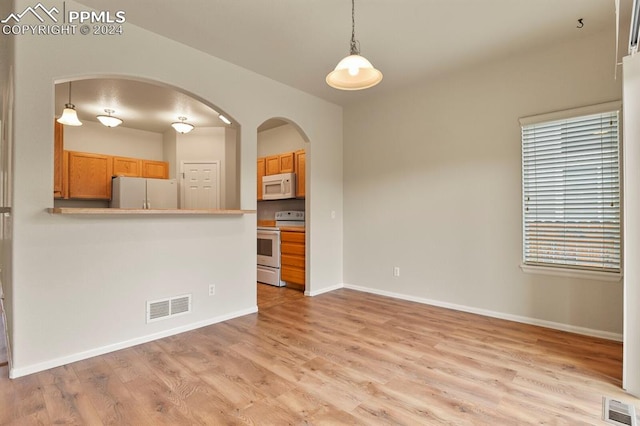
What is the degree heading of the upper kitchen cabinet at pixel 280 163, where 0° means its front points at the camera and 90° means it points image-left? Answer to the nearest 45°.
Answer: approximately 45°

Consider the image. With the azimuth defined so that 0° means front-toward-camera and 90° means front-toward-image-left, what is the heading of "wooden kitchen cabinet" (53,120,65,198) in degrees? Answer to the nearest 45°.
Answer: approximately 270°

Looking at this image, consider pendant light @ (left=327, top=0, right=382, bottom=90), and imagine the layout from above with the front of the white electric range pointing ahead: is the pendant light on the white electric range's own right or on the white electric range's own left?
on the white electric range's own left

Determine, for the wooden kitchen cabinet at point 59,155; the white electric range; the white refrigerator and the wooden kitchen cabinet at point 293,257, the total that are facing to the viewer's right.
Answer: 1

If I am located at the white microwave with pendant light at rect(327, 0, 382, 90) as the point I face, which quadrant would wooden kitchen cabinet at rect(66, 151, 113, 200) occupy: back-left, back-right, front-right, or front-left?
back-right

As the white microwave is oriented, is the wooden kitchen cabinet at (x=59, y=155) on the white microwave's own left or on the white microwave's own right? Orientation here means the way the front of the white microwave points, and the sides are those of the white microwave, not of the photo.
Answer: on the white microwave's own right

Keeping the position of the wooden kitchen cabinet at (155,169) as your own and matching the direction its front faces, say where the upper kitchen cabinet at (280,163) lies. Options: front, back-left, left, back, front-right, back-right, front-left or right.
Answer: front-left

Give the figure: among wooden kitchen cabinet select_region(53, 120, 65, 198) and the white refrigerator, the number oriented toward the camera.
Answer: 1

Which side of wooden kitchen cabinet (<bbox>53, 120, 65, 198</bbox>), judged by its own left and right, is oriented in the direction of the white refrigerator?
front

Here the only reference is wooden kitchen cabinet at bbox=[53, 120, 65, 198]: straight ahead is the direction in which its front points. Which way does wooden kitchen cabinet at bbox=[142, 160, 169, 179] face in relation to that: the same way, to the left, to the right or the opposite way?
to the right
